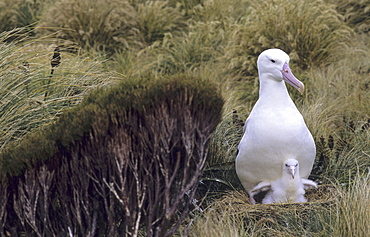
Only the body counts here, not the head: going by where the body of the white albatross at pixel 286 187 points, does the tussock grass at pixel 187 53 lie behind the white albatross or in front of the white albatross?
behind

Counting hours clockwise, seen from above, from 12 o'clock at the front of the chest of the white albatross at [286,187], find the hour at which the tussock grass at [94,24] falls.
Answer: The tussock grass is roughly at 5 o'clock from the white albatross.

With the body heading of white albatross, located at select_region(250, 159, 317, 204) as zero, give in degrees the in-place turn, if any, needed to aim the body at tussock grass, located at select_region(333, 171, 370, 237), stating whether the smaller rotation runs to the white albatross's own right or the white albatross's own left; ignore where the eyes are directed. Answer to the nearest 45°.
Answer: approximately 45° to the white albatross's own left

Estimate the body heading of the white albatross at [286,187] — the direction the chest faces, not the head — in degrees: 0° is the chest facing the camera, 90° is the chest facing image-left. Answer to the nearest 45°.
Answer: approximately 0°

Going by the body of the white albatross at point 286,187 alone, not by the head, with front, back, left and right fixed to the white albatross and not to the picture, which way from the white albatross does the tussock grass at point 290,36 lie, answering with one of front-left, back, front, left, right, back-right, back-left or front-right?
back

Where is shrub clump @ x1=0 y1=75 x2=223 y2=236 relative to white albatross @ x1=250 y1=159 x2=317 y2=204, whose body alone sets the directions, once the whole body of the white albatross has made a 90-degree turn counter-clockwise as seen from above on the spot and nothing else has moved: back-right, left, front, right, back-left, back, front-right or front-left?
back-right

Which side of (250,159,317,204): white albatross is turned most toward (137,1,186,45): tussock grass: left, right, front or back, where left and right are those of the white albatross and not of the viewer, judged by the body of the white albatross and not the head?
back

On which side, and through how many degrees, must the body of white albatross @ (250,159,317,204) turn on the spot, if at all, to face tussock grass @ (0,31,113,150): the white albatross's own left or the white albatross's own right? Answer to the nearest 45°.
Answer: approximately 90° to the white albatross's own right
